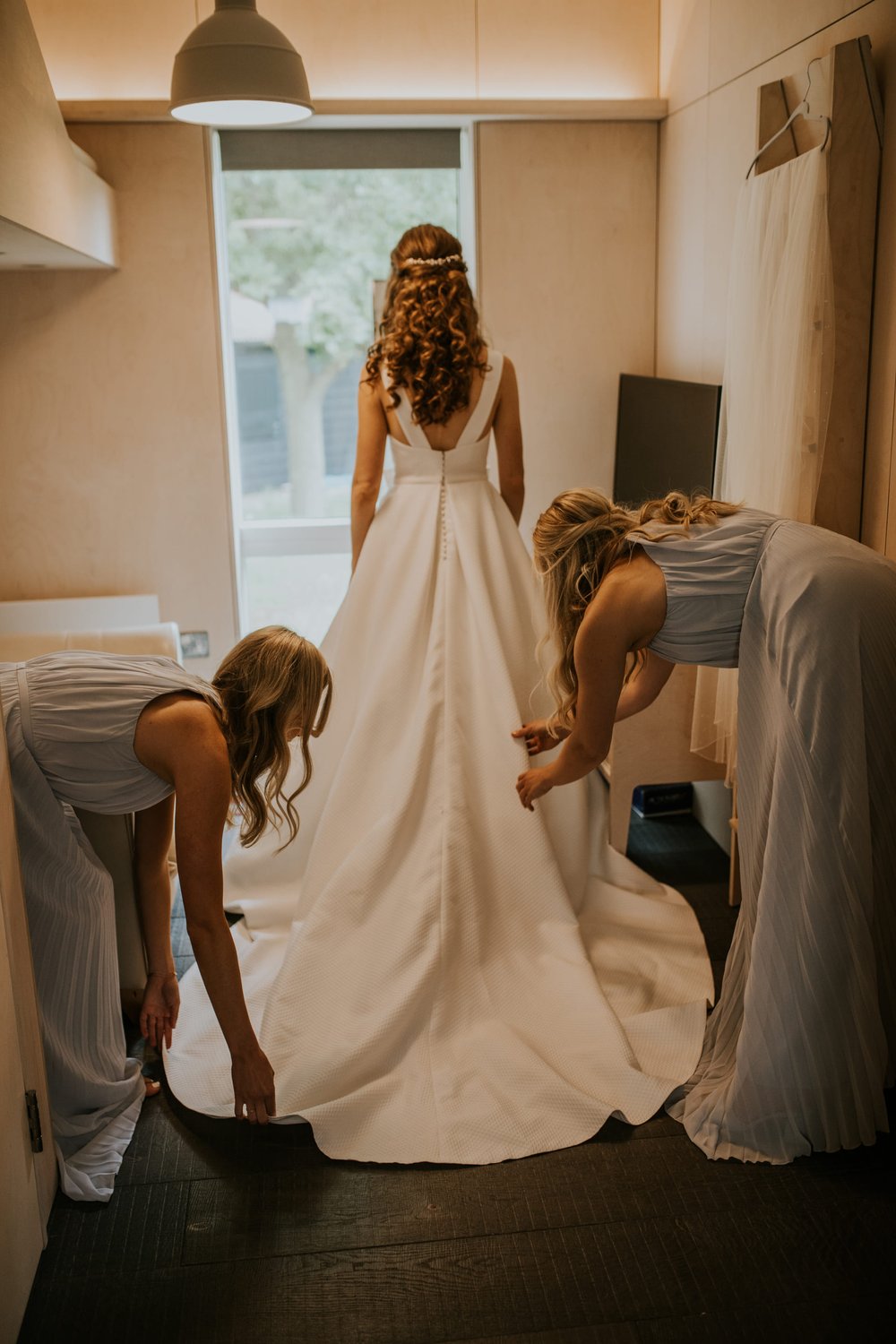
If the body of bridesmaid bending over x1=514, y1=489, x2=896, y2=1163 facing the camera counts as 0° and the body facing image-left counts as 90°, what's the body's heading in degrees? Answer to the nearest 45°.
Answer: approximately 90°

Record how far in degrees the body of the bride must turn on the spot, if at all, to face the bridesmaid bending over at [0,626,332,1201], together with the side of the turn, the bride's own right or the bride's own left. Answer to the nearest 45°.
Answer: approximately 135° to the bride's own left

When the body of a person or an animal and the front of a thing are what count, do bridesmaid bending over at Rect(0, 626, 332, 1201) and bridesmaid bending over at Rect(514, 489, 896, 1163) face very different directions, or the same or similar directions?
very different directions

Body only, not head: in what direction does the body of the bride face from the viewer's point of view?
away from the camera

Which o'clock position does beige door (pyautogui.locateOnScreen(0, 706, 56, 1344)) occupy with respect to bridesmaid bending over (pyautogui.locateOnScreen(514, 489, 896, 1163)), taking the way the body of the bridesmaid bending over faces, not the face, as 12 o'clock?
The beige door is roughly at 11 o'clock from the bridesmaid bending over.

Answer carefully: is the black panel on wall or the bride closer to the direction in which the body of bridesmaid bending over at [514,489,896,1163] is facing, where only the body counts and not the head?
the bride

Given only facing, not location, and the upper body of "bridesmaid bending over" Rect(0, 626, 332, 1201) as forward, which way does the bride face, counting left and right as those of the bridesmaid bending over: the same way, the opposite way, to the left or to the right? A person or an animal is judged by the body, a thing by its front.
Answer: to the left

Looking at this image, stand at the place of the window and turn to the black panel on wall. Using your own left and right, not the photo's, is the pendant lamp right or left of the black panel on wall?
right

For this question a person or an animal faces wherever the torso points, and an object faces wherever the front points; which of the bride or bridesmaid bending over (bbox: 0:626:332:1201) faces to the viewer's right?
the bridesmaid bending over

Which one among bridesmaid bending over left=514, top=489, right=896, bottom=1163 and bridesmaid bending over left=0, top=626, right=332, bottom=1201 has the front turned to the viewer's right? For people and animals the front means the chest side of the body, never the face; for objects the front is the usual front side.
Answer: bridesmaid bending over left=0, top=626, right=332, bottom=1201

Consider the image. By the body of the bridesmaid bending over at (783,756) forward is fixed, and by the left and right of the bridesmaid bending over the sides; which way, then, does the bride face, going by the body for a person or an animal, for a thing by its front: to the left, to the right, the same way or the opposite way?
to the right

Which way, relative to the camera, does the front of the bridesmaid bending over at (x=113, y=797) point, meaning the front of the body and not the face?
to the viewer's right

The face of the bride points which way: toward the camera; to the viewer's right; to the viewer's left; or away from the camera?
away from the camera

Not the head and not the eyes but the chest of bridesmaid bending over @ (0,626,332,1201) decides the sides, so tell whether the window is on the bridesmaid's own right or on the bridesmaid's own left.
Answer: on the bridesmaid's own left

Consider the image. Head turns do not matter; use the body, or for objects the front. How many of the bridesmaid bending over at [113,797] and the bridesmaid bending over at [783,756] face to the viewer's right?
1
